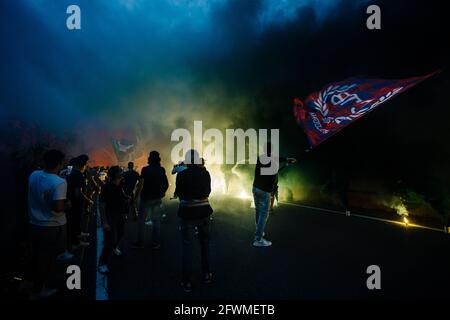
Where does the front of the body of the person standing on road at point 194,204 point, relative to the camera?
away from the camera

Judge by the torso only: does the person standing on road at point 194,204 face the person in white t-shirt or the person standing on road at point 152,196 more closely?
the person standing on road

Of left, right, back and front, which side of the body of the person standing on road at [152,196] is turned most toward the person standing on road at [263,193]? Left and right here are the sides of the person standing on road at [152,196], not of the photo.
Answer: right

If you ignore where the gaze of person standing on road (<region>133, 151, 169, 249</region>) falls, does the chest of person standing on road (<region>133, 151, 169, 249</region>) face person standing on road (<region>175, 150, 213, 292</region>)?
no

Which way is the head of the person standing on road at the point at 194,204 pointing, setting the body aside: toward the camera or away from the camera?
away from the camera

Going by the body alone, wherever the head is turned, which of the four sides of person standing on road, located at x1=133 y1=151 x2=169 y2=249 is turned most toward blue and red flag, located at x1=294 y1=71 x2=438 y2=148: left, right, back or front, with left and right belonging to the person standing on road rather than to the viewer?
right

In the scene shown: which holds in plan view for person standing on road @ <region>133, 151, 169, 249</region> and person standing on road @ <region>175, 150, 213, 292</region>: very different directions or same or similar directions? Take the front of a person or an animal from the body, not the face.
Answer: same or similar directions

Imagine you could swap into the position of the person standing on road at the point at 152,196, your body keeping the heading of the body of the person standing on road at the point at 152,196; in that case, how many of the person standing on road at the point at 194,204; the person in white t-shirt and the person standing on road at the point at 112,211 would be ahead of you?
0

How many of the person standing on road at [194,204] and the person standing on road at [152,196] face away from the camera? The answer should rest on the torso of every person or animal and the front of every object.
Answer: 2

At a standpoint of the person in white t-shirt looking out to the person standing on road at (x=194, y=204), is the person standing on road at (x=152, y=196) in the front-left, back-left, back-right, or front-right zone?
front-left

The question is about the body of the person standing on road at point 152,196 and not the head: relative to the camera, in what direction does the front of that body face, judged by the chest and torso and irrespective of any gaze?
away from the camera

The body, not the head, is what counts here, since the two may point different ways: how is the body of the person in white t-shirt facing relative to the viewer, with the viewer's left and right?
facing away from the viewer and to the right of the viewer

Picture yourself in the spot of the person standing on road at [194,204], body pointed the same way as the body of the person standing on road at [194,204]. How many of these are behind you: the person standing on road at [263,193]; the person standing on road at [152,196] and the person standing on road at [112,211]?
0
